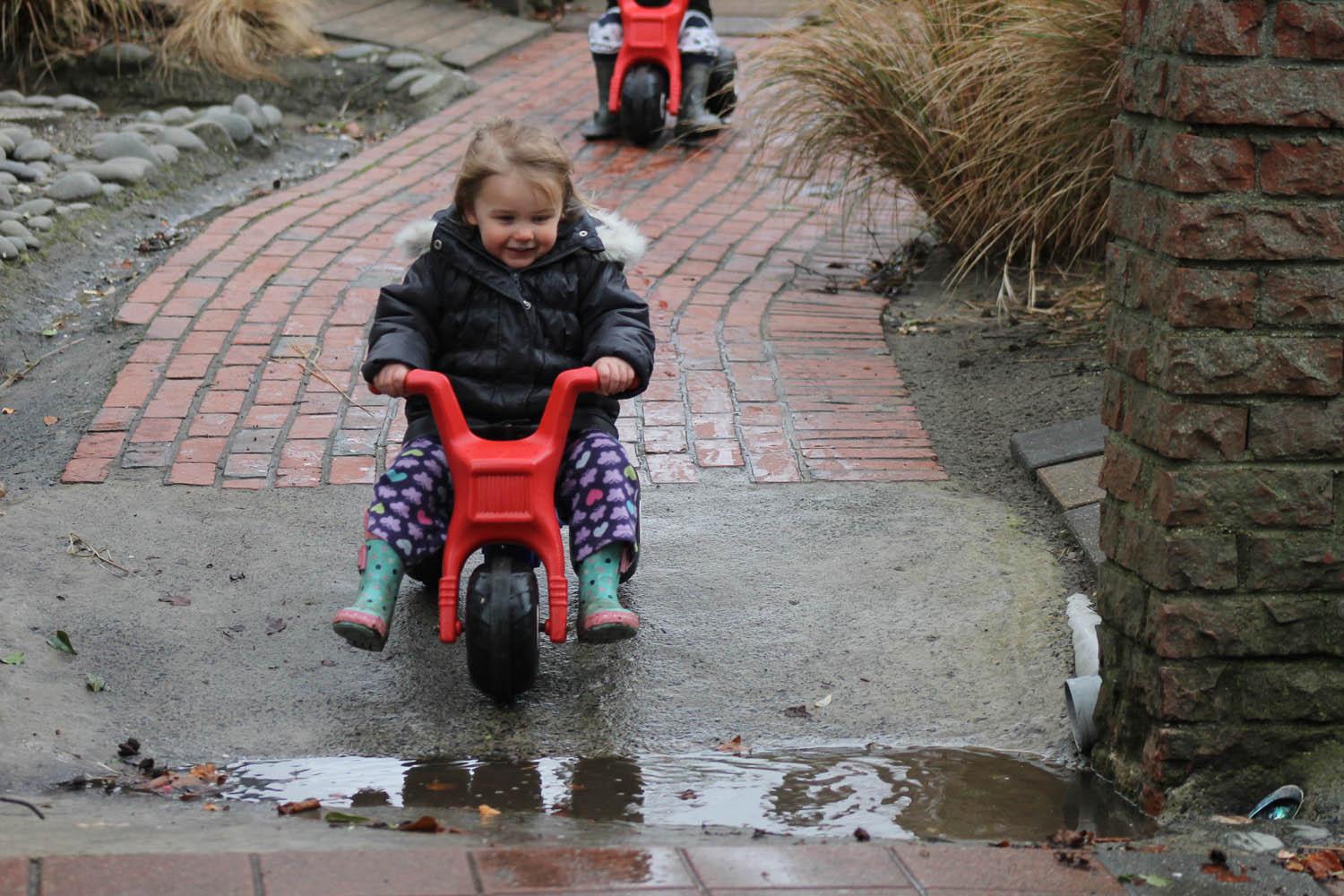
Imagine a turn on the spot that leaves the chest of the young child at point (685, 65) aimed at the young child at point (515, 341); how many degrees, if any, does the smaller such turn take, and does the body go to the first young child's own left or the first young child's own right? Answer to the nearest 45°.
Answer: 0° — they already face them

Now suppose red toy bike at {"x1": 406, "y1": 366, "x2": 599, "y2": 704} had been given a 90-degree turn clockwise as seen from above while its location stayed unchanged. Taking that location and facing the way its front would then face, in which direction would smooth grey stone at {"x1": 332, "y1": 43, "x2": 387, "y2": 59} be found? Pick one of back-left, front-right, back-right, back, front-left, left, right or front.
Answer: right

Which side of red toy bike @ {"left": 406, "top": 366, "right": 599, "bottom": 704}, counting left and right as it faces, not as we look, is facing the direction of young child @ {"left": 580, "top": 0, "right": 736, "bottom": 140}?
back

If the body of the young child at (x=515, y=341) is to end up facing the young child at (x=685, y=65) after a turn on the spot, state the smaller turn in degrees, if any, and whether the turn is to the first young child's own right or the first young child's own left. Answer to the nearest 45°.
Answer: approximately 180°

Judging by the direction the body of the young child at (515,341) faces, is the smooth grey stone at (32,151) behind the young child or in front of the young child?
behind

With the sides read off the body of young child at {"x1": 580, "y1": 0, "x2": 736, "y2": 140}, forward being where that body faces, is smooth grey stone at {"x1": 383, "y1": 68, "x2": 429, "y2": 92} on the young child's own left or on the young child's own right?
on the young child's own right

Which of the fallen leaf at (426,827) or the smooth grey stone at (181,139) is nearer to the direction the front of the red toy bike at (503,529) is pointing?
the fallen leaf

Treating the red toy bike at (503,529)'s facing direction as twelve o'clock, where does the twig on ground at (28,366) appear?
The twig on ground is roughly at 5 o'clock from the red toy bike.

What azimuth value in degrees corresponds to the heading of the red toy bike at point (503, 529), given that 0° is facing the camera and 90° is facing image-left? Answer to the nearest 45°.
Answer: approximately 0°

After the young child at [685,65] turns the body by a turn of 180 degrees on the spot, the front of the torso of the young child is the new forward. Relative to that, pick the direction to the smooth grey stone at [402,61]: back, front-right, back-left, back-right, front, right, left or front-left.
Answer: front-left

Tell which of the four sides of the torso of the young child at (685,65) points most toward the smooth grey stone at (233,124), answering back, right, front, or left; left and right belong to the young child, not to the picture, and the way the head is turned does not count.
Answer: right

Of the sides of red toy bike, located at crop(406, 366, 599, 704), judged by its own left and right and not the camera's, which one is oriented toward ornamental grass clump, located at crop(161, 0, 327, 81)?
back

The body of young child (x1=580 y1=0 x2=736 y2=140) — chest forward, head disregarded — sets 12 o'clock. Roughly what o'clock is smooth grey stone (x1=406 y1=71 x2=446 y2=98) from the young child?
The smooth grey stone is roughly at 4 o'clock from the young child.
